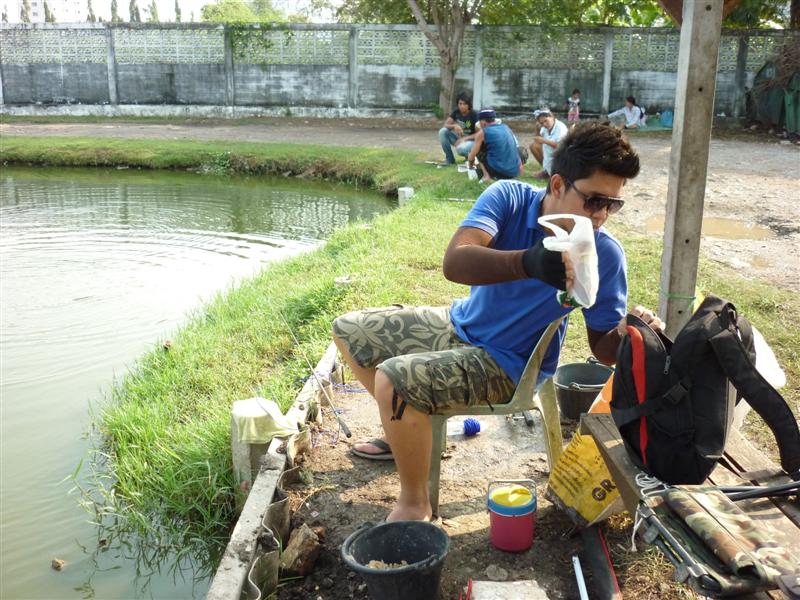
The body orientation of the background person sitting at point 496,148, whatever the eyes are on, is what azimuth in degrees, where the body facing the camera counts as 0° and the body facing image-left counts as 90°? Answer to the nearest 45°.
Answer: approximately 135°

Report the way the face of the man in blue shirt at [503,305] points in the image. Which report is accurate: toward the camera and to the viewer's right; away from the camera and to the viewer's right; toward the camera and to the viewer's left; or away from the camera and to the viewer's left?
toward the camera and to the viewer's right

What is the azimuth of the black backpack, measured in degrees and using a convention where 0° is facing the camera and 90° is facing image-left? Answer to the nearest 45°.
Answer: approximately 90°

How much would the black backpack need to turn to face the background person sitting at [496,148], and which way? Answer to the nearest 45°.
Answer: approximately 90° to its right

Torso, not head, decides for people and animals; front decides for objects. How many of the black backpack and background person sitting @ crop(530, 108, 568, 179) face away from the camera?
0

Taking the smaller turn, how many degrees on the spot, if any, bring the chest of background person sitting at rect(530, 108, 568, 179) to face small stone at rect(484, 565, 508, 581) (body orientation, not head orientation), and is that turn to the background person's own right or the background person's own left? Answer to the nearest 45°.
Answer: approximately 45° to the background person's own left

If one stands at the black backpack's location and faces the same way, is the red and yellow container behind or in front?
in front

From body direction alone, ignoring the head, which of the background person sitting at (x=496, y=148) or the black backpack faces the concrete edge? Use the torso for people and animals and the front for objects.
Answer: the black backpack

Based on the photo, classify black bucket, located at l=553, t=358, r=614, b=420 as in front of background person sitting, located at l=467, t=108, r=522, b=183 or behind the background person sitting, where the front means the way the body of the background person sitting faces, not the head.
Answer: behind

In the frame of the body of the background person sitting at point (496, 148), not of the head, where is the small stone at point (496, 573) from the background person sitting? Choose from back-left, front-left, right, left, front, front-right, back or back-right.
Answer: back-left

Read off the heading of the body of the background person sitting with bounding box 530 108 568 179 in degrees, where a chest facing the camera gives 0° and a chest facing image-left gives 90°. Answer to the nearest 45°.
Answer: approximately 45°
